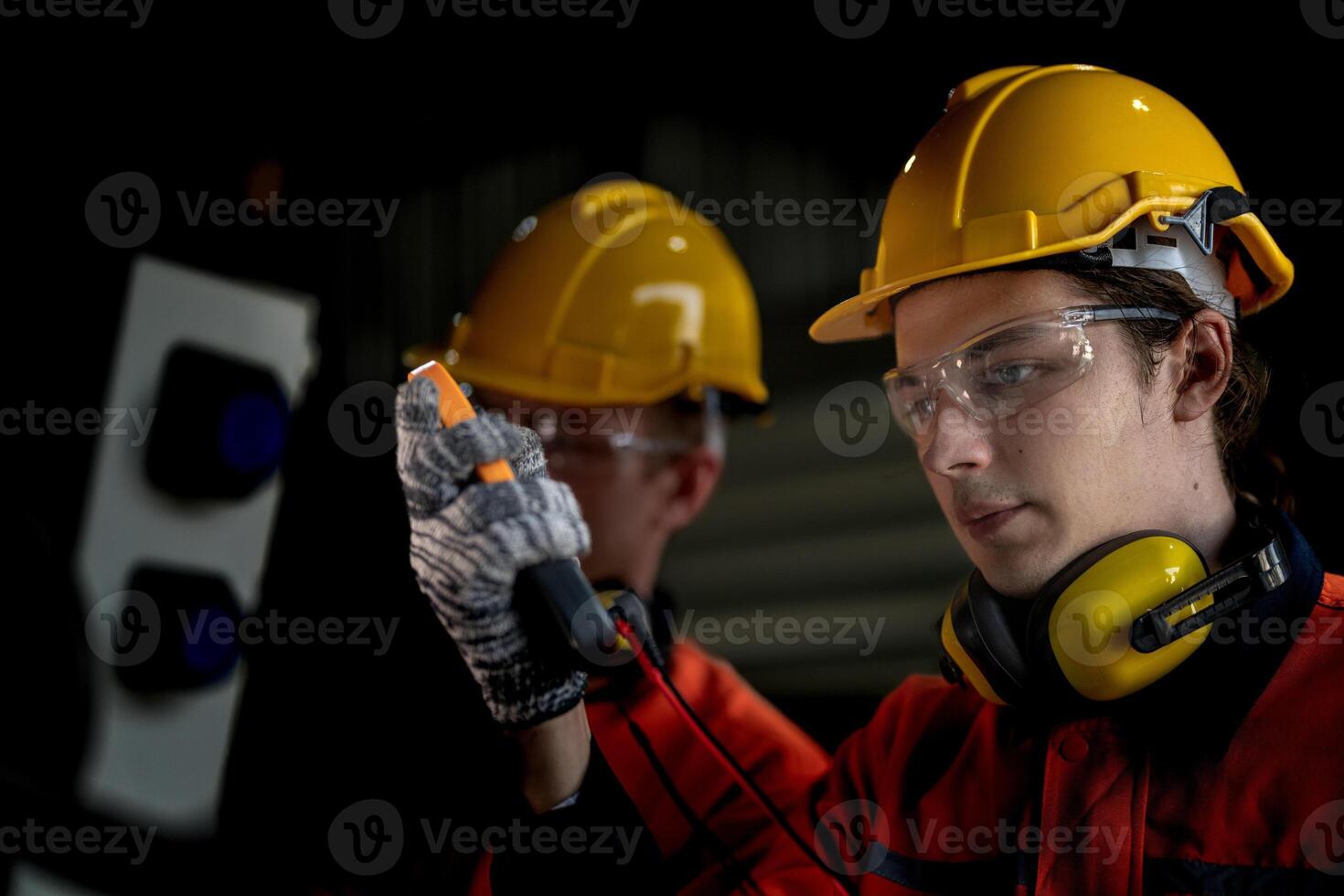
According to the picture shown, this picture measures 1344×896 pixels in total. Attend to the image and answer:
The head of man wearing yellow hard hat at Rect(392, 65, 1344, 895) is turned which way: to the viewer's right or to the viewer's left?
to the viewer's left

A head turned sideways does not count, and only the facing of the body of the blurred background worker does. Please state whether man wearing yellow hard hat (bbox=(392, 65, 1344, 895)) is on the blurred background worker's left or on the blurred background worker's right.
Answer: on the blurred background worker's left

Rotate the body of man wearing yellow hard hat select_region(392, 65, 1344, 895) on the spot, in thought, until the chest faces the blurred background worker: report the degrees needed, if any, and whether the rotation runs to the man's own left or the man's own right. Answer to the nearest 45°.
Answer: approximately 90° to the man's own right

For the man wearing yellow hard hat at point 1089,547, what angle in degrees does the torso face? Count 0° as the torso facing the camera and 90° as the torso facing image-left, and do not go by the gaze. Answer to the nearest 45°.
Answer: approximately 45°
